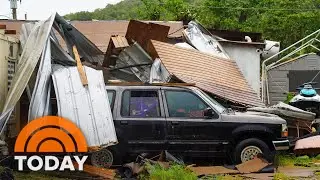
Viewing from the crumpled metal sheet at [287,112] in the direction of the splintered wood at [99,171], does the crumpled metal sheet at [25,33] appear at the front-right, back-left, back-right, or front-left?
front-right

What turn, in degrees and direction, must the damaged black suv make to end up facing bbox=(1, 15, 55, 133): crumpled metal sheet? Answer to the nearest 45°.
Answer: approximately 180°

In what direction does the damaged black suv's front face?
to the viewer's right

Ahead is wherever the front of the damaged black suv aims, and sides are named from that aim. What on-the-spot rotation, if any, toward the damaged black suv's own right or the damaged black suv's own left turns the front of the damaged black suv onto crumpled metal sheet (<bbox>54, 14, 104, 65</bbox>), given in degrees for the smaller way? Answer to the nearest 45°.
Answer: approximately 135° to the damaged black suv's own left

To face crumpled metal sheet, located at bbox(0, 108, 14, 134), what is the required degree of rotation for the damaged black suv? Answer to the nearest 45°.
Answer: approximately 180°

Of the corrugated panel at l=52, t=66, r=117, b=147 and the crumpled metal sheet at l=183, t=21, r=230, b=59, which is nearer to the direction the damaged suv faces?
the crumpled metal sheet

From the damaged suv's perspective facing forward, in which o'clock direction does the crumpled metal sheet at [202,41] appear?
The crumpled metal sheet is roughly at 9 o'clock from the damaged suv.

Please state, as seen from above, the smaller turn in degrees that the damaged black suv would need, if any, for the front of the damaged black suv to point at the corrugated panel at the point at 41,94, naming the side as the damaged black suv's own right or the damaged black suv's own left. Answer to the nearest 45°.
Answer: approximately 180°

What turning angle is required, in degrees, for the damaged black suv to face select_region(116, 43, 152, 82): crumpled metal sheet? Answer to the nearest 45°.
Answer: approximately 135° to its left

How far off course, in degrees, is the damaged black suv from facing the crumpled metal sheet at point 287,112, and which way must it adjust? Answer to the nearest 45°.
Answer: approximately 45° to its left

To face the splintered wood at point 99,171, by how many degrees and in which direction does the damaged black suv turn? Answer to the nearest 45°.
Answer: approximately 135° to its right

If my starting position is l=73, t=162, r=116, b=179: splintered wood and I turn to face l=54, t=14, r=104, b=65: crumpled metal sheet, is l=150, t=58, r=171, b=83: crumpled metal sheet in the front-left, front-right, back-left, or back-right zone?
front-right
